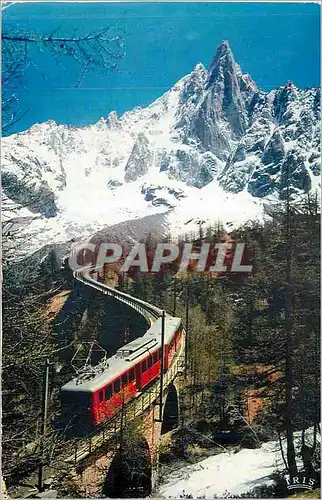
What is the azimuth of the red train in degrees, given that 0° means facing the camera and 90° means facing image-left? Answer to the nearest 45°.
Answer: approximately 45°

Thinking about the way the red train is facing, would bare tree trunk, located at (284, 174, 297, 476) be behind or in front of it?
behind

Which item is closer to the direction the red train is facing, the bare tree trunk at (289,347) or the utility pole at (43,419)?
the utility pole

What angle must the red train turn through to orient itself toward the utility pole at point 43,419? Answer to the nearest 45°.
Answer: approximately 45° to its right
